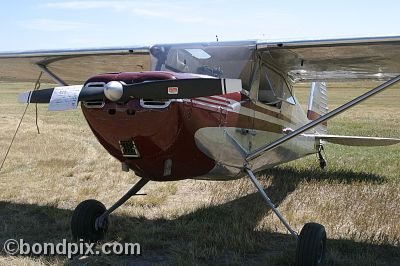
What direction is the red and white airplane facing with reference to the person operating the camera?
facing the viewer and to the left of the viewer
